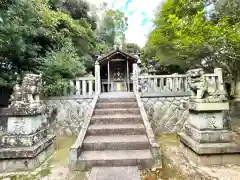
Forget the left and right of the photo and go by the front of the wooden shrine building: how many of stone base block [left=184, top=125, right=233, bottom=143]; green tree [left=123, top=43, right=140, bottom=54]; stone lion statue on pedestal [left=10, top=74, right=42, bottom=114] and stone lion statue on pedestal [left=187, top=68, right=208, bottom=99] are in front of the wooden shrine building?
3

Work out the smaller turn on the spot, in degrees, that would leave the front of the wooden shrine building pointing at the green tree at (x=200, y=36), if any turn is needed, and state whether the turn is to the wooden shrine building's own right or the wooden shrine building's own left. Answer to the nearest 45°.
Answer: approximately 45° to the wooden shrine building's own left

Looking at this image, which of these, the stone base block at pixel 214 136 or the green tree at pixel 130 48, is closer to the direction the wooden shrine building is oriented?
the stone base block

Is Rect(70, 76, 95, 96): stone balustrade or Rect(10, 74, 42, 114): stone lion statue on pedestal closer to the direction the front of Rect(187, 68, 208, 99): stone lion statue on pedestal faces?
the stone lion statue on pedestal

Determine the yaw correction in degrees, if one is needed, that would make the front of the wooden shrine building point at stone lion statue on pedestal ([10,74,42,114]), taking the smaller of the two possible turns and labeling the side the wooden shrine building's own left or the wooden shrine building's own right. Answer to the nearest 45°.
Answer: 0° — it already faces it

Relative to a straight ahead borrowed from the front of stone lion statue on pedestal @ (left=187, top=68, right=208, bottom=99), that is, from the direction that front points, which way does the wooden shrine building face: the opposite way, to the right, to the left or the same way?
to the left

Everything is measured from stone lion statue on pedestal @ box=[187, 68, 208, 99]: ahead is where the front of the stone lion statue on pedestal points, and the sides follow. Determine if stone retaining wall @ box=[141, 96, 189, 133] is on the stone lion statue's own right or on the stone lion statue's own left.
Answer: on the stone lion statue's own right

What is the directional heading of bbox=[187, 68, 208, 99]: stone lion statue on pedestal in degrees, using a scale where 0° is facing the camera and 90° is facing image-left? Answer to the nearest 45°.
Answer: approximately 45°

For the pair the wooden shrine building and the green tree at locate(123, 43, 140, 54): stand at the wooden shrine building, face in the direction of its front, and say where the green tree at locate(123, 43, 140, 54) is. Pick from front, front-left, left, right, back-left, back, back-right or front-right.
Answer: back

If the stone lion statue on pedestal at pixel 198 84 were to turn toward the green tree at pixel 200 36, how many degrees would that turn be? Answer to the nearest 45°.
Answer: approximately 135° to its right
